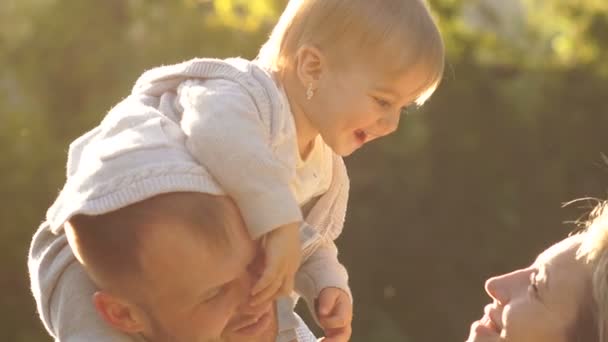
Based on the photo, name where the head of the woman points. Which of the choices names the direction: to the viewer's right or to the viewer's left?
to the viewer's left

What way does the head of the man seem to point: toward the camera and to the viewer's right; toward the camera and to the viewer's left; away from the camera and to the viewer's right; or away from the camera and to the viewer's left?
toward the camera and to the viewer's right
